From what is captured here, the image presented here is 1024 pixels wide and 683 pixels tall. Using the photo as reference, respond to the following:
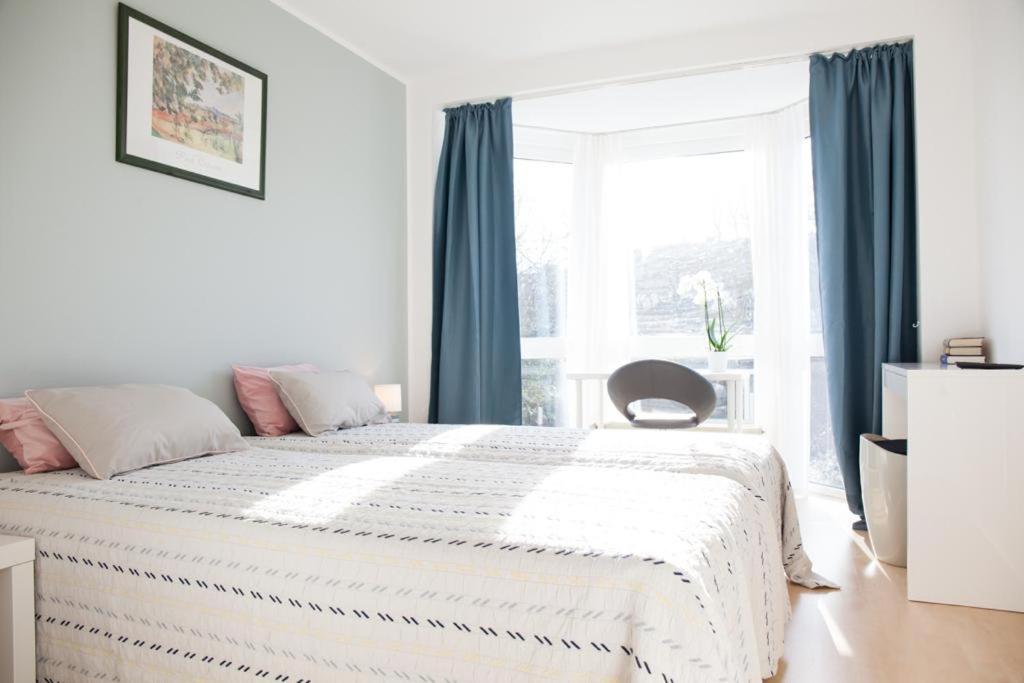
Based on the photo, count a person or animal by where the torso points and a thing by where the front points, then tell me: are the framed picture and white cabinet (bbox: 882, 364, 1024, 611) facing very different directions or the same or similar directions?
very different directions

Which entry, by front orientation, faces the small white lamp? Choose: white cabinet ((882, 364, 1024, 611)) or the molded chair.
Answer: the white cabinet

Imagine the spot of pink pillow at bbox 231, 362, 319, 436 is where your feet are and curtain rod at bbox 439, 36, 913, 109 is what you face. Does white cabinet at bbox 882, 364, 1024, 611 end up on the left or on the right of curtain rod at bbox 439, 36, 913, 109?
right

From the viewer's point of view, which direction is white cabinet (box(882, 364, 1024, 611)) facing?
to the viewer's left

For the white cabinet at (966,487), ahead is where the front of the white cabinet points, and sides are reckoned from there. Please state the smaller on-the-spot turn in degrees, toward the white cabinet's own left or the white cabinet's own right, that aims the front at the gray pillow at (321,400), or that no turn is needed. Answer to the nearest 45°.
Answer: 0° — it already faces it

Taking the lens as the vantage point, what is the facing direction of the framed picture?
facing the viewer and to the right of the viewer

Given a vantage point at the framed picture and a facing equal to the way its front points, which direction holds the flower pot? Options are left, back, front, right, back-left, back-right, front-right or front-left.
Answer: front-left
